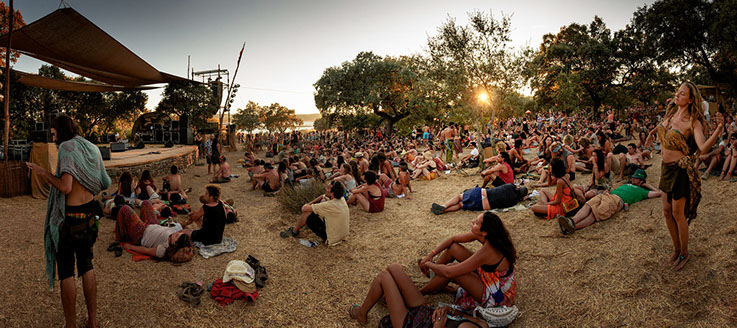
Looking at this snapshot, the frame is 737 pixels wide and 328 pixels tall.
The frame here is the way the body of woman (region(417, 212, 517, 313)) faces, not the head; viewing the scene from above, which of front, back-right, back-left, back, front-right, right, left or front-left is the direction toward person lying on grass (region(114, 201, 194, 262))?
front

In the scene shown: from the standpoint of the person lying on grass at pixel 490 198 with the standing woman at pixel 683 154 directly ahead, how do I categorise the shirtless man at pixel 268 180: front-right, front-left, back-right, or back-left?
back-right

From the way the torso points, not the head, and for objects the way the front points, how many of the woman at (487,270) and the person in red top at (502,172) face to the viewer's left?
2

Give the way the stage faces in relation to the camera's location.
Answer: facing the viewer and to the right of the viewer

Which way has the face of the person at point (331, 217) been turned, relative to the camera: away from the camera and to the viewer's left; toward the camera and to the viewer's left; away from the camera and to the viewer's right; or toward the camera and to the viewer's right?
away from the camera and to the viewer's left

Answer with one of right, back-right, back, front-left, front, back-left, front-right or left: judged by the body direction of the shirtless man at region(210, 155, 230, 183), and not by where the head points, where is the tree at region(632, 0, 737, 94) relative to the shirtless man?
back-right

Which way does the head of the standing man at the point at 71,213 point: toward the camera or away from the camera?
away from the camera

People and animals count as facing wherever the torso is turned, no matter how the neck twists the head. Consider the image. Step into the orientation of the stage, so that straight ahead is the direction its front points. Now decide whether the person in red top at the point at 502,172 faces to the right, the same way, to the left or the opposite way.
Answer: the opposite way

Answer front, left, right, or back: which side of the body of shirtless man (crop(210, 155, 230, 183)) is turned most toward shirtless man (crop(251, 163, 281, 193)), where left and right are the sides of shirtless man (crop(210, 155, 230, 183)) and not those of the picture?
back

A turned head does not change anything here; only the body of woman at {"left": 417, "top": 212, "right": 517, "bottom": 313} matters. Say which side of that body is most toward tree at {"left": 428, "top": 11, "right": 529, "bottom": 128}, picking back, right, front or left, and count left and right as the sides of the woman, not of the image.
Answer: right

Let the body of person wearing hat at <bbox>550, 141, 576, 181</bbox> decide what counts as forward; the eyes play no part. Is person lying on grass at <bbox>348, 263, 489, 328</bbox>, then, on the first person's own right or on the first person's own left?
on the first person's own left

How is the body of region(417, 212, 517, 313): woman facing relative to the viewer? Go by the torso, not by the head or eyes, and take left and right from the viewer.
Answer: facing to the left of the viewer

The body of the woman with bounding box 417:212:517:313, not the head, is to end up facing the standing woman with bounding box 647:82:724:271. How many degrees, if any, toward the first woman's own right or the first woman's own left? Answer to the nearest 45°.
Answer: approximately 180°

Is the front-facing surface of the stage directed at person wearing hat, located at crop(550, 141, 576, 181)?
yes

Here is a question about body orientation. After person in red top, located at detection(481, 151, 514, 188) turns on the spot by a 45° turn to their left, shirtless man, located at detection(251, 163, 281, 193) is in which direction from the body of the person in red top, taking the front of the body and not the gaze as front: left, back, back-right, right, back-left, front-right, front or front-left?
front-right

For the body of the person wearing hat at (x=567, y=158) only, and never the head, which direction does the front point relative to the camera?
to the viewer's left
